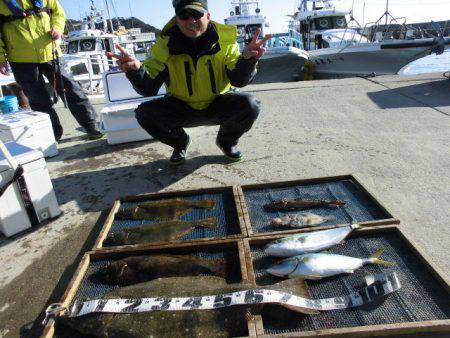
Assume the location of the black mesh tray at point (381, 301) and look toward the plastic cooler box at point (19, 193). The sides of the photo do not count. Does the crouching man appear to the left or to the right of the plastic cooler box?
right

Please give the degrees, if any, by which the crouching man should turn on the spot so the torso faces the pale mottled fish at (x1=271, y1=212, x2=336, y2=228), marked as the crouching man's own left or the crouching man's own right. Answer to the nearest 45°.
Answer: approximately 45° to the crouching man's own left

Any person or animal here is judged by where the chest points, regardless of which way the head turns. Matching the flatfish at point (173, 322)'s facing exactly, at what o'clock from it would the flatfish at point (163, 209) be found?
the flatfish at point (163, 209) is roughly at 3 o'clock from the flatfish at point (173, 322).

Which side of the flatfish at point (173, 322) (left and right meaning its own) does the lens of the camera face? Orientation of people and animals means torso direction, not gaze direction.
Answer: left

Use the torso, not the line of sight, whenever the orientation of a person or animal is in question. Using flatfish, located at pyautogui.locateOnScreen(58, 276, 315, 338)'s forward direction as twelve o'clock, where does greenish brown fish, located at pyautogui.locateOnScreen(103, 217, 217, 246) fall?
greenish brown fish, located at pyautogui.locateOnScreen(103, 217, 217, 246) is roughly at 3 o'clock from flatfish, located at pyautogui.locateOnScreen(58, 276, 315, 338).

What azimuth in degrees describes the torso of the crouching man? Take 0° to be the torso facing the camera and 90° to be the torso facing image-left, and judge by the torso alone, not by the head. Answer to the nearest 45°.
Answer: approximately 0°

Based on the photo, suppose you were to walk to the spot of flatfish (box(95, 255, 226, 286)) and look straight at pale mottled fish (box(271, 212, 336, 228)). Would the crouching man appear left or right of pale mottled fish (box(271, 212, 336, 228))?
left

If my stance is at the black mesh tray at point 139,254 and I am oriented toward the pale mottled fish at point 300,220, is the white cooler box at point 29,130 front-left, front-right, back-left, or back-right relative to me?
back-left

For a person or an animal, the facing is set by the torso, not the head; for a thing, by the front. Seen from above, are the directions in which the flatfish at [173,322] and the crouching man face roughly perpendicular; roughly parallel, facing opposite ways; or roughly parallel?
roughly perpendicular

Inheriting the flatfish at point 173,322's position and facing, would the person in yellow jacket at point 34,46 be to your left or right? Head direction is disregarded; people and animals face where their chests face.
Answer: on your right
